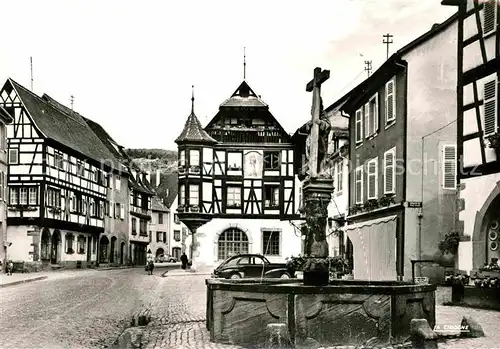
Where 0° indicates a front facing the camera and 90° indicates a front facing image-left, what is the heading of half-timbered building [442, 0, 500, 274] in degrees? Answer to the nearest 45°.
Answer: approximately 45°

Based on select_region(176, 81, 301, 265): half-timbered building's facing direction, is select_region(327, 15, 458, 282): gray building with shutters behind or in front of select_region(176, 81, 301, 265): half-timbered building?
in front

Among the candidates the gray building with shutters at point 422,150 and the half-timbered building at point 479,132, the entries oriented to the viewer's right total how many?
0

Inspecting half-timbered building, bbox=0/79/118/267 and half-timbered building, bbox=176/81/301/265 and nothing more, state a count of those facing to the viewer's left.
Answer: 0

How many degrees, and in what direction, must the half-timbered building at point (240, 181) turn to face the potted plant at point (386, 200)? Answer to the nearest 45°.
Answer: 0° — it already faces it

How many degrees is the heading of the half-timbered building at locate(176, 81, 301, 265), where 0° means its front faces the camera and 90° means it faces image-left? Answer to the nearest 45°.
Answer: approximately 0°

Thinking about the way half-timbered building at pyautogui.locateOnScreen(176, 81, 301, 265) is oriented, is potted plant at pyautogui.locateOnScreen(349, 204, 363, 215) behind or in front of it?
in front

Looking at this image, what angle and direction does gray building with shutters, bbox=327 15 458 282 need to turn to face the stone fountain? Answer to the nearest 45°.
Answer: approximately 45° to its left

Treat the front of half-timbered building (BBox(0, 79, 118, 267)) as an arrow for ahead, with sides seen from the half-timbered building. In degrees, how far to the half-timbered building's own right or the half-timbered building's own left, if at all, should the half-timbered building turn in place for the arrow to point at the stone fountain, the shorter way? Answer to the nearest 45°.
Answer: approximately 45° to the half-timbered building's own right
